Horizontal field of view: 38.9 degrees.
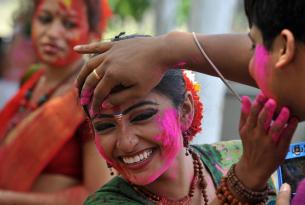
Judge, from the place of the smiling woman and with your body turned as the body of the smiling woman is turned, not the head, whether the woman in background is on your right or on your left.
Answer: on your right

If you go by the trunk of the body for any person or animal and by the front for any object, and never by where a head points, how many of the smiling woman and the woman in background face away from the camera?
0

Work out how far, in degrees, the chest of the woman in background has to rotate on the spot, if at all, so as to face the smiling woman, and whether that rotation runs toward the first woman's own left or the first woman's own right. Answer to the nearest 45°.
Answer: approximately 90° to the first woman's own left

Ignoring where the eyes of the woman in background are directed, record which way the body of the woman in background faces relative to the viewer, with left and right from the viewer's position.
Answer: facing the viewer and to the left of the viewer

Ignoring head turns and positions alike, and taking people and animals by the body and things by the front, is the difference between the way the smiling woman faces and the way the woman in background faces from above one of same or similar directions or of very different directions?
same or similar directions

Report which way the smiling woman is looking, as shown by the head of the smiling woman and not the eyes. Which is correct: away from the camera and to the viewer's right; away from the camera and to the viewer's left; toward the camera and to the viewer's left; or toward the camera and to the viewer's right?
toward the camera and to the viewer's left
